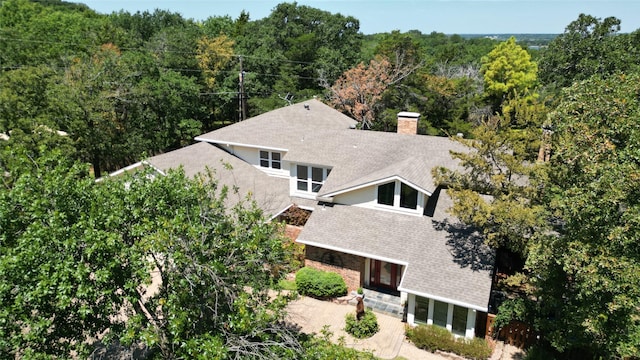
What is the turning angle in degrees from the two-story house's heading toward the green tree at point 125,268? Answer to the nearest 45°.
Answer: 0° — it already faces it

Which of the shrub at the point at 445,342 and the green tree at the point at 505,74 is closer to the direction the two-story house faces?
the shrub

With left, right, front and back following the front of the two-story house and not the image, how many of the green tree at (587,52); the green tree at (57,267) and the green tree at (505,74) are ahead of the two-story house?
1

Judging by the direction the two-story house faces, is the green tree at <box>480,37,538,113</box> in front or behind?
behind

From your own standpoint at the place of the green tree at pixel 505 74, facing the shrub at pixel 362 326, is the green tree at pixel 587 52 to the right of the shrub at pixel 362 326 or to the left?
left

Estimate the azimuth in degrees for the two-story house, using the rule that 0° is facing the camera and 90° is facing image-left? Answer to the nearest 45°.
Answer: approximately 45°

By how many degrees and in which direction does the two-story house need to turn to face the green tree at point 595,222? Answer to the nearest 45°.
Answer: approximately 90° to its left

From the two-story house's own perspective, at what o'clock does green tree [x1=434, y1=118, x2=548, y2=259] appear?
The green tree is roughly at 9 o'clock from the two-story house.

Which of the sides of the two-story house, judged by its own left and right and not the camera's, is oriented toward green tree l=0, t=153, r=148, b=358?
front

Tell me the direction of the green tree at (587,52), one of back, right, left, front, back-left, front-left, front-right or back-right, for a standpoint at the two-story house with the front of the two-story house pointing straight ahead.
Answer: back
